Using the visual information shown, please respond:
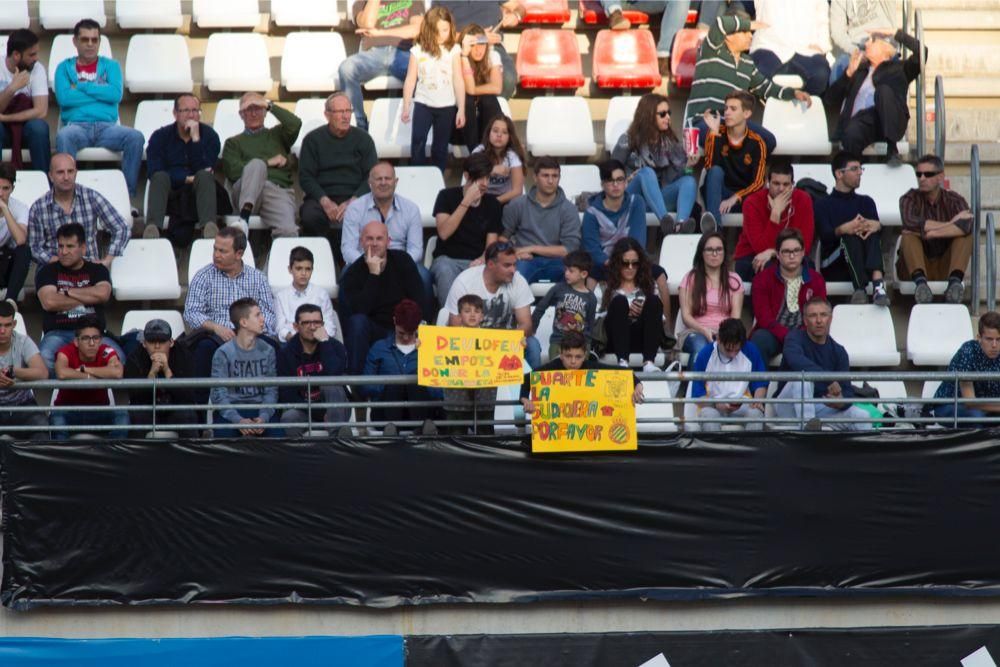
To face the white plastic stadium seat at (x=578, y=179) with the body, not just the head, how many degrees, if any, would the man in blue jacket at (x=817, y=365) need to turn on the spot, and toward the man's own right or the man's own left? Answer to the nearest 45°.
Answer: approximately 135° to the man's own right

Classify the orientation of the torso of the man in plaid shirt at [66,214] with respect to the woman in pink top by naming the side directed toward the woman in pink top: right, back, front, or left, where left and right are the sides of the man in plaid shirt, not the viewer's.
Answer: left

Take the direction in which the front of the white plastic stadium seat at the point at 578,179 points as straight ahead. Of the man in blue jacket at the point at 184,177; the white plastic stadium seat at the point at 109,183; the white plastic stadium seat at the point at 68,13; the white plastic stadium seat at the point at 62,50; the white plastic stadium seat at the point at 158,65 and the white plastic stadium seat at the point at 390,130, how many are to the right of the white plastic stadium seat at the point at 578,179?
6

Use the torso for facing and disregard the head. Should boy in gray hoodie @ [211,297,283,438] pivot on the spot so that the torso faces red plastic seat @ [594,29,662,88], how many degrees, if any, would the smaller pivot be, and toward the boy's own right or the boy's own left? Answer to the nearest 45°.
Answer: approximately 135° to the boy's own left

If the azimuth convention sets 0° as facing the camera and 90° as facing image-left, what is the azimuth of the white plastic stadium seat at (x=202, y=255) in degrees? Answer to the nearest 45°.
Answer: approximately 0°

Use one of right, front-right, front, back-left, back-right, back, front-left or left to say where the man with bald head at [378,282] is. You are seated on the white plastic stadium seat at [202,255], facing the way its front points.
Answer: front-left

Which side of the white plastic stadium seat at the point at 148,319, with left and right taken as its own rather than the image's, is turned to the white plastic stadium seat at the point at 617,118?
left

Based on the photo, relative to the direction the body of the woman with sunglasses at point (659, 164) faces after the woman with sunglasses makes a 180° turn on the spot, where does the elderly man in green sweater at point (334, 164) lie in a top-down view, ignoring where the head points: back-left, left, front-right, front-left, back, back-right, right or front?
front-left

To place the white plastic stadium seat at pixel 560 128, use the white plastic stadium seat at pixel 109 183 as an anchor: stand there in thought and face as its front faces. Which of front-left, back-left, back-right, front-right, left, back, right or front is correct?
left
